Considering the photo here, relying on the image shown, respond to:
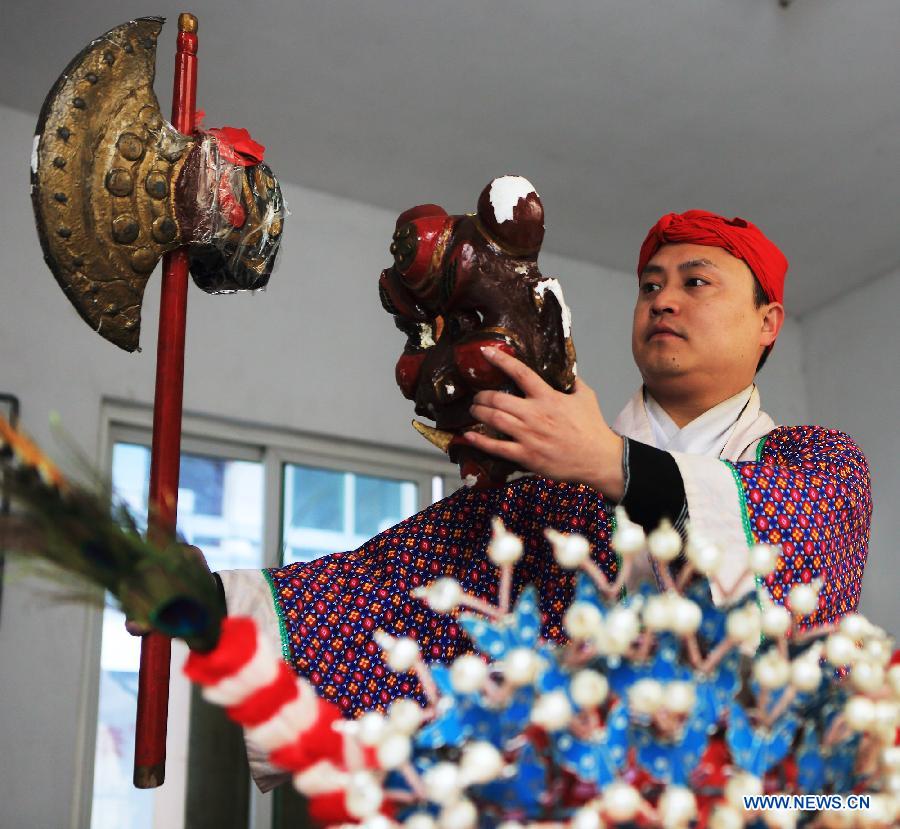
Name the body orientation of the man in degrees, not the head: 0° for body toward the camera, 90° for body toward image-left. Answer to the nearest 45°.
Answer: approximately 45°

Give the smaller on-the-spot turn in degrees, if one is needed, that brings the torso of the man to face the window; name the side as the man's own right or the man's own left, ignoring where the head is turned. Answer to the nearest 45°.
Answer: approximately 90° to the man's own right
